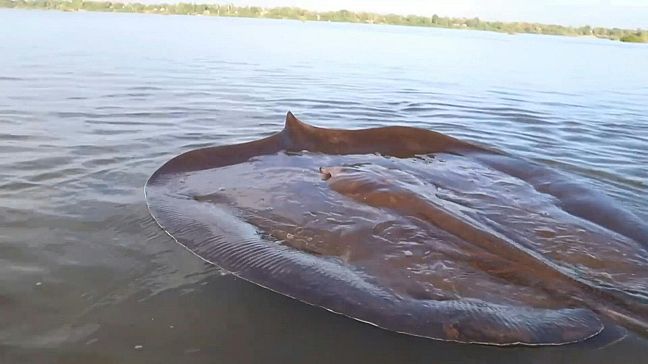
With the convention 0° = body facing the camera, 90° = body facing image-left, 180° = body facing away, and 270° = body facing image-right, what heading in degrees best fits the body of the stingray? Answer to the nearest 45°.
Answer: approximately 135°
